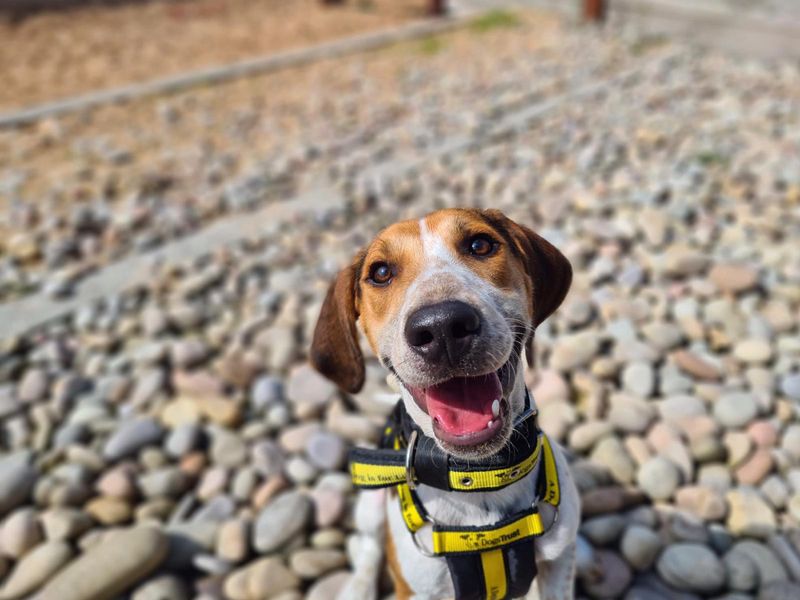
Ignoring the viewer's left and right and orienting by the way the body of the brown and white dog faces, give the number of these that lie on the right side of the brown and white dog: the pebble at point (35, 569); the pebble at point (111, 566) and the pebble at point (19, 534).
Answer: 3

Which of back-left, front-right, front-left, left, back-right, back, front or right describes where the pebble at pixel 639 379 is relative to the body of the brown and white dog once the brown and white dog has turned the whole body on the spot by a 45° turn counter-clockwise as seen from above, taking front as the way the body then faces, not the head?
left

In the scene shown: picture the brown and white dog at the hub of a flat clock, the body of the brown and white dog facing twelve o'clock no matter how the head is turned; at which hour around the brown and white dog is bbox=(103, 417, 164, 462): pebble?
The pebble is roughly at 4 o'clock from the brown and white dog.

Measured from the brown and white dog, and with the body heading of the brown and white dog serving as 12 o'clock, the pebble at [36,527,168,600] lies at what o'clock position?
The pebble is roughly at 3 o'clock from the brown and white dog.

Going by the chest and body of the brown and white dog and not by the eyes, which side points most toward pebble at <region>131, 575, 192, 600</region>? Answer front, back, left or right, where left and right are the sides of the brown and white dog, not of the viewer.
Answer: right

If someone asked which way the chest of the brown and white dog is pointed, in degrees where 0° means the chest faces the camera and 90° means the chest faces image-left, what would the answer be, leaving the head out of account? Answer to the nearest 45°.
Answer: approximately 0°

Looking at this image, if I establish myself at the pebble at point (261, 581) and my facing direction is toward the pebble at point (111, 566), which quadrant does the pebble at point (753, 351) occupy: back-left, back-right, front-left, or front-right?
back-right

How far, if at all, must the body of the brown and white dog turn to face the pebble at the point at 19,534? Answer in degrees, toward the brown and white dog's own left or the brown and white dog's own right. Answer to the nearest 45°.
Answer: approximately 90° to the brown and white dog's own right

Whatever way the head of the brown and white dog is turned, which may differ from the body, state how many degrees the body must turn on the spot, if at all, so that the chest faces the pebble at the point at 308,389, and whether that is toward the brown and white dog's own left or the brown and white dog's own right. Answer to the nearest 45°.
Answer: approximately 135° to the brown and white dog's own right
